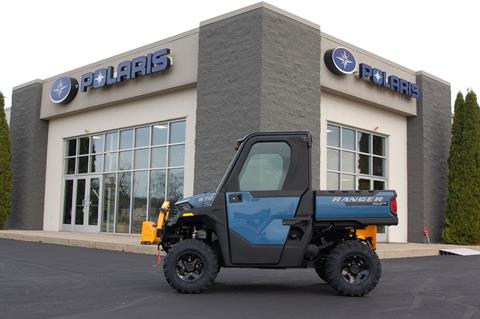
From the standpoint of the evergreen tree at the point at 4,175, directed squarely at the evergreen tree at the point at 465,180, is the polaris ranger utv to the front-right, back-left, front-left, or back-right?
front-right

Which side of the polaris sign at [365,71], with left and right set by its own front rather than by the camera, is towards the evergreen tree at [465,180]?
left

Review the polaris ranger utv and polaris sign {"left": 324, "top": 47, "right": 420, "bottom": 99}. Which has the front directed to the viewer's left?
the polaris ranger utv

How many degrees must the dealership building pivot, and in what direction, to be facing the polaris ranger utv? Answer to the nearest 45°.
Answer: approximately 45° to its left

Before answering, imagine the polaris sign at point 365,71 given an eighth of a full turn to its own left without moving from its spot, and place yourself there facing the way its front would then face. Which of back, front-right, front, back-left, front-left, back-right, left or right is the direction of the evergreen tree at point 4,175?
back

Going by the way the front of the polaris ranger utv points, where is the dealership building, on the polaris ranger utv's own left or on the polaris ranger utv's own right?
on the polaris ranger utv's own right

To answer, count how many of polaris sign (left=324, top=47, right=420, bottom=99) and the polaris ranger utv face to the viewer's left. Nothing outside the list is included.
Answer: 1

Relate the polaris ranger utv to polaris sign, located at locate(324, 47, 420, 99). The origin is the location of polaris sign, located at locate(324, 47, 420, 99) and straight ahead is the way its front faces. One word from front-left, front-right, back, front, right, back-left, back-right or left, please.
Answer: front-right

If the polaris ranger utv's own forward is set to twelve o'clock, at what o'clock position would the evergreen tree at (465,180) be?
The evergreen tree is roughly at 4 o'clock from the polaris ranger utv.

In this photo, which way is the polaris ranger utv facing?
to the viewer's left

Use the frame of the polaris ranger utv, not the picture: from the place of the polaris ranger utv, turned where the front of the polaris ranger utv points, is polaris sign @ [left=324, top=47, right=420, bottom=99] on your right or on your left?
on your right
